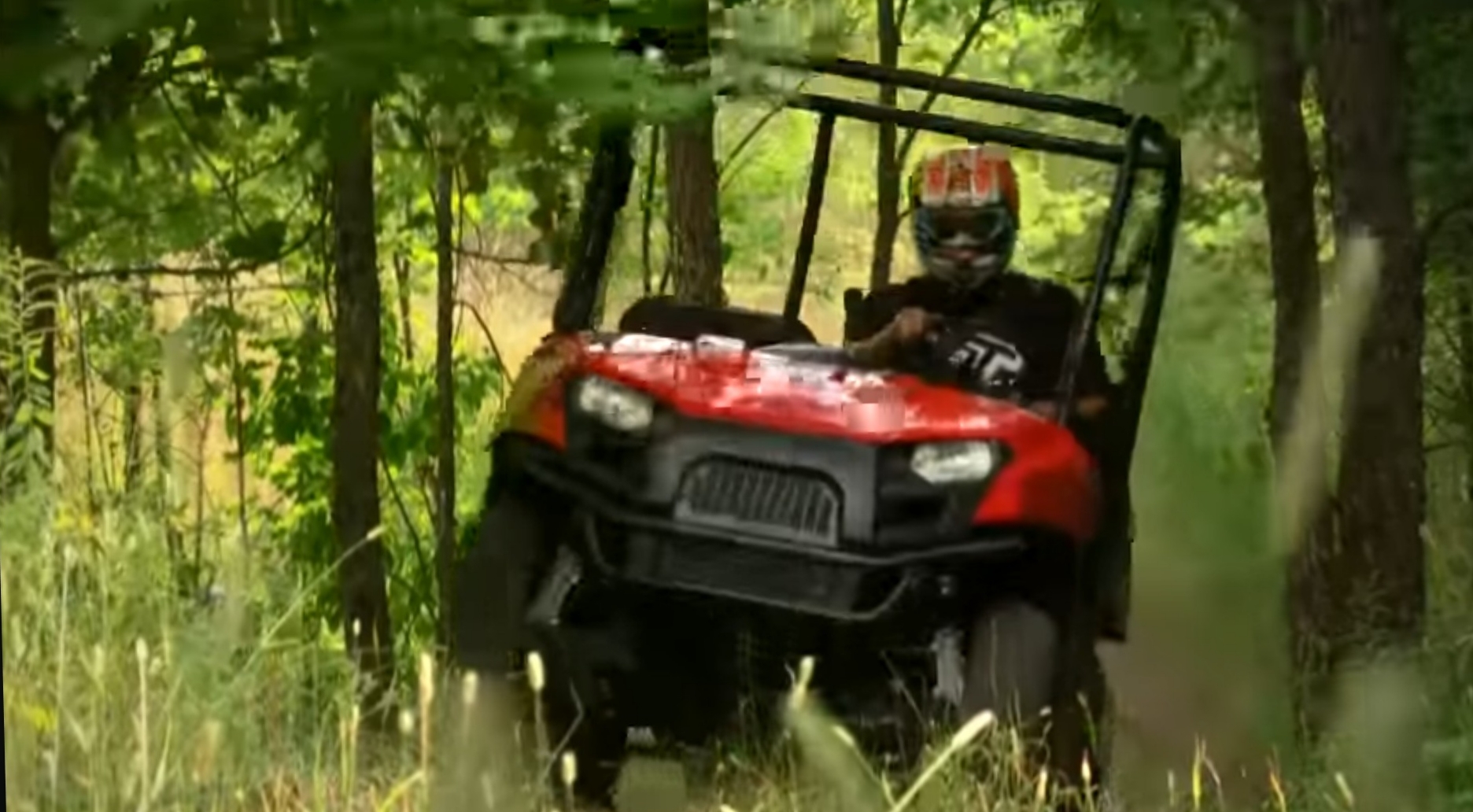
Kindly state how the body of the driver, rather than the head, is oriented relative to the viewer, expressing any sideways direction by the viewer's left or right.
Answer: facing the viewer

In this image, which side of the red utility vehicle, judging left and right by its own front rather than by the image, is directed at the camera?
front

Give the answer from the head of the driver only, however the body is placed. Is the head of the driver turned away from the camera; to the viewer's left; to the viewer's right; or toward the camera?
toward the camera
